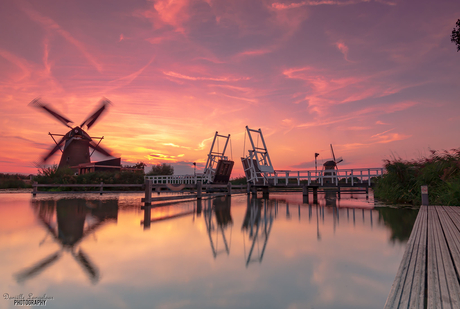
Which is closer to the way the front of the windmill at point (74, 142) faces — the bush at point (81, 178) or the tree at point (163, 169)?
the bush

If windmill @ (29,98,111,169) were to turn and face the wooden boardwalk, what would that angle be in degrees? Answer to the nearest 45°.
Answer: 0° — it already faces it

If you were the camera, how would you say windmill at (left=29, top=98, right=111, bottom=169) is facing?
facing the viewer

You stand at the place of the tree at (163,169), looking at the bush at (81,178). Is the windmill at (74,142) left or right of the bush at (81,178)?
right

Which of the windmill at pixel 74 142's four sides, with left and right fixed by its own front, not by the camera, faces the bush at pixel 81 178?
front

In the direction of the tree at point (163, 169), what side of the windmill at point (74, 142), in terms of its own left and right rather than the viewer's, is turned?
left

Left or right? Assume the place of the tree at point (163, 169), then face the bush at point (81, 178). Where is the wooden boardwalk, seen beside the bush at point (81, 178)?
left

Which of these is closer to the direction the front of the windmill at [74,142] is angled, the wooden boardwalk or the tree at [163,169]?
the wooden boardwalk
